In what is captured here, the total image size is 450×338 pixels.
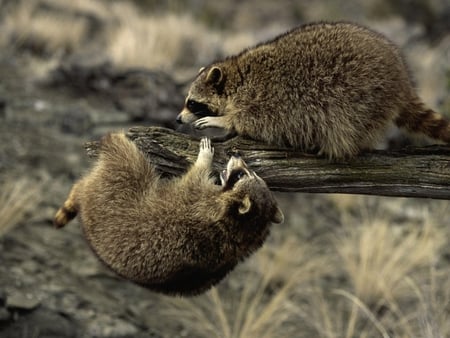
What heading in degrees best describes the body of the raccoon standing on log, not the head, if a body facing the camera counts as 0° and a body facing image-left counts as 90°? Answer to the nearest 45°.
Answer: approximately 90°
